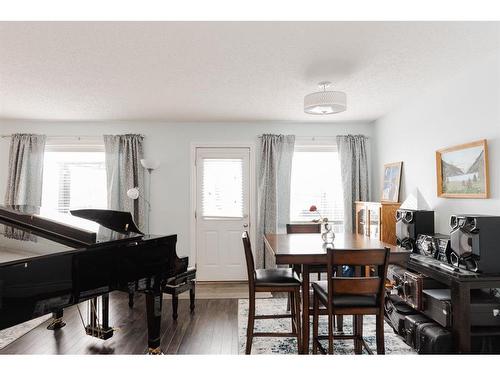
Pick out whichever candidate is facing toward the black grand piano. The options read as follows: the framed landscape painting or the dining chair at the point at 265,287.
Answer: the framed landscape painting

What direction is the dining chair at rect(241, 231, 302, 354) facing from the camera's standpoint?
to the viewer's right

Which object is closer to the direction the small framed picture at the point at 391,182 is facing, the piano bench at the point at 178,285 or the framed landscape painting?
the piano bench

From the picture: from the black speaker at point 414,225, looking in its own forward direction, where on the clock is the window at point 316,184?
The window is roughly at 3 o'clock from the black speaker.

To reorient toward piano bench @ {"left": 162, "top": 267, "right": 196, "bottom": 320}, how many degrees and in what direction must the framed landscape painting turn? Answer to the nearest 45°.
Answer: approximately 45° to its right

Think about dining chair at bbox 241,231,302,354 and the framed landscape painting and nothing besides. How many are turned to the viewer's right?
1

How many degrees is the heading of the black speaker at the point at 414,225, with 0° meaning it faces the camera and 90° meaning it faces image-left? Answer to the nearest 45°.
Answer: approximately 45°

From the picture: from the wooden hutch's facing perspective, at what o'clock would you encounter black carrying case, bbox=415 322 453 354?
The black carrying case is roughly at 10 o'clock from the wooden hutch.
